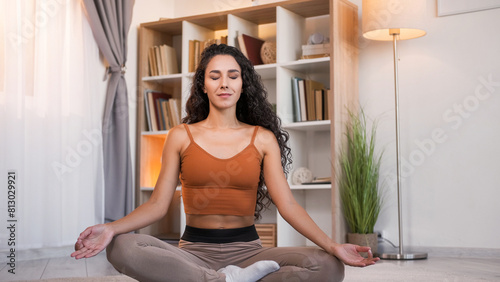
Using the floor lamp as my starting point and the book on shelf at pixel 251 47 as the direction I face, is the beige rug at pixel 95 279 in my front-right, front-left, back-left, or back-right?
front-left

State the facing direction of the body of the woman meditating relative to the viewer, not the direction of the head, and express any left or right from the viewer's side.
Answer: facing the viewer

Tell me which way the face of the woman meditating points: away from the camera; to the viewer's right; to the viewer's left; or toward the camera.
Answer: toward the camera

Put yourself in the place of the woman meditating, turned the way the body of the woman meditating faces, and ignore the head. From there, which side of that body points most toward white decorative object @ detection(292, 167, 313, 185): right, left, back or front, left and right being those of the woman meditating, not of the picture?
back

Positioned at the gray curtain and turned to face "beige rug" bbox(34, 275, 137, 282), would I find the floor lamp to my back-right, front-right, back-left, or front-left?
front-left

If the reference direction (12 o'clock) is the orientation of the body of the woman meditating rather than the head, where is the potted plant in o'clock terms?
The potted plant is roughly at 7 o'clock from the woman meditating.

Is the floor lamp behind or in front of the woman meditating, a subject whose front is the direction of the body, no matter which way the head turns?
behind

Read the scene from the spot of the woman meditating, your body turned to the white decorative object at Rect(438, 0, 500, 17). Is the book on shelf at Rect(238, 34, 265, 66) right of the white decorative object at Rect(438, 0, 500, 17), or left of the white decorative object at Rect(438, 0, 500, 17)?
left

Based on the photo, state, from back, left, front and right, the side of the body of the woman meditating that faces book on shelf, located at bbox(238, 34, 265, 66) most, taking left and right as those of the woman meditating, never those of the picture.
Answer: back
